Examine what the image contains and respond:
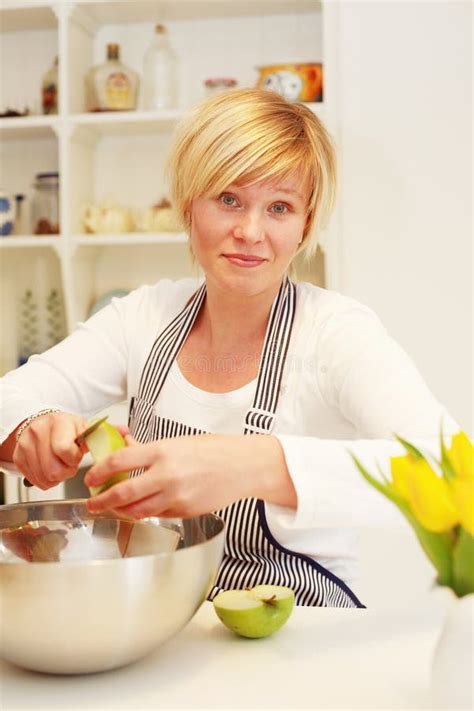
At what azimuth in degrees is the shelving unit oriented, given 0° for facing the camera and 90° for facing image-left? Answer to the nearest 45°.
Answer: approximately 0°

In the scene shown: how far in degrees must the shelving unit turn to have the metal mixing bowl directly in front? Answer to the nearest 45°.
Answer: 0° — it already faces it

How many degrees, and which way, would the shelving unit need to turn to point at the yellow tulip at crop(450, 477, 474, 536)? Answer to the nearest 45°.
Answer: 0° — it already faces it

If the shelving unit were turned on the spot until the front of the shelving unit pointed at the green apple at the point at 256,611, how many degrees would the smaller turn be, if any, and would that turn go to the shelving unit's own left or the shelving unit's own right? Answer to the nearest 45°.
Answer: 0° — it already faces it

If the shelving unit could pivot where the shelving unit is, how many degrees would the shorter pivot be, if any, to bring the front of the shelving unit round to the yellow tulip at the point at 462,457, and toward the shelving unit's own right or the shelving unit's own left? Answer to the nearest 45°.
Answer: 0° — it already faces it

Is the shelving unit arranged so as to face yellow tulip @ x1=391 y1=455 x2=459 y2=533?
yes
